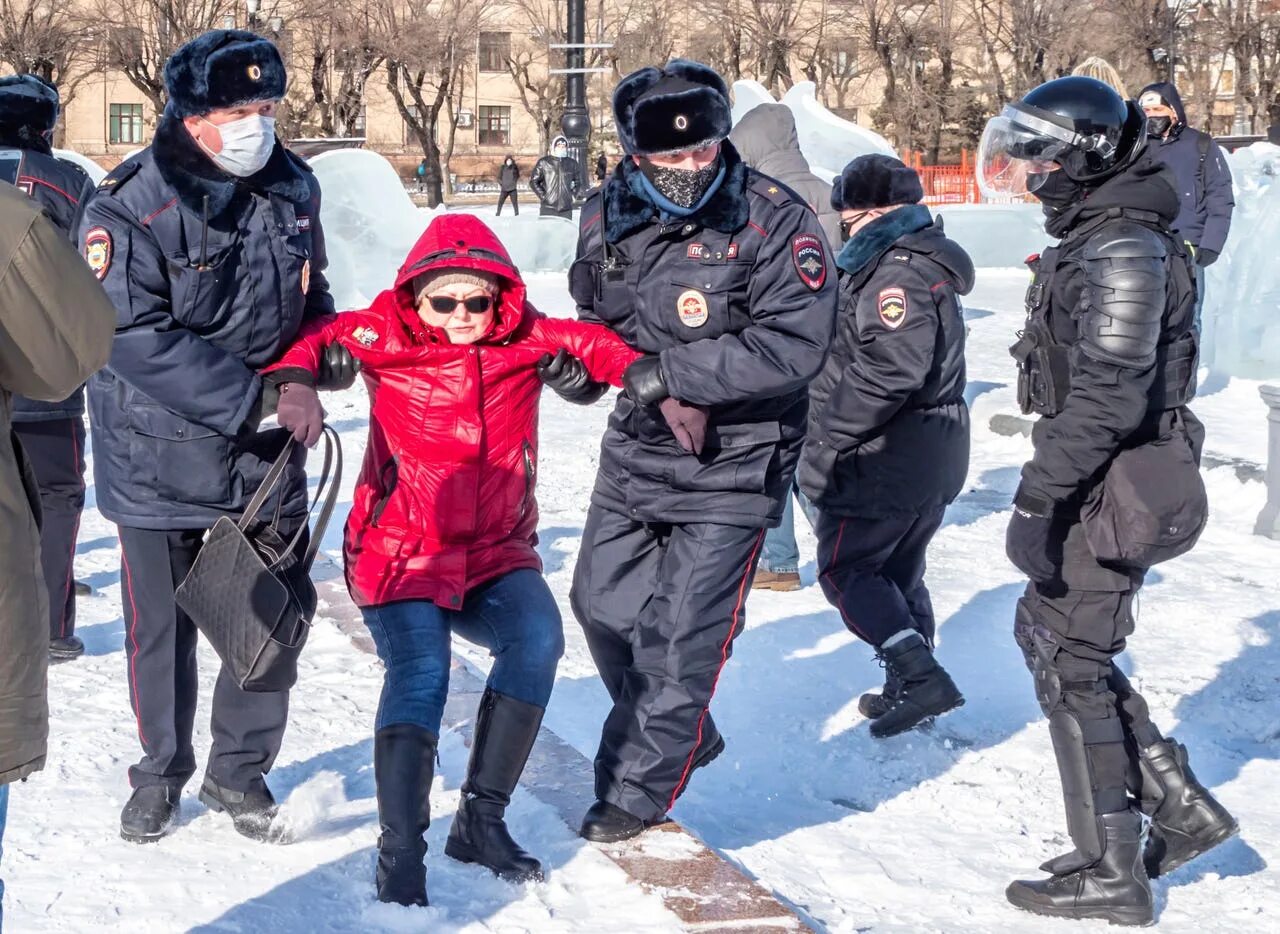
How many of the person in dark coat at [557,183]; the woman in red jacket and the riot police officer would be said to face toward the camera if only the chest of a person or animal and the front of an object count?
2

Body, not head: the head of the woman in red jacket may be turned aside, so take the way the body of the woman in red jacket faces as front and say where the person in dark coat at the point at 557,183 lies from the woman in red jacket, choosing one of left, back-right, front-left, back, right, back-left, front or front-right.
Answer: back

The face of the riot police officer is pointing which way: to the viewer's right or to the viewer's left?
to the viewer's left

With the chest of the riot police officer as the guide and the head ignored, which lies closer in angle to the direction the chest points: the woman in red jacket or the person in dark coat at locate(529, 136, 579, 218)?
the woman in red jacket

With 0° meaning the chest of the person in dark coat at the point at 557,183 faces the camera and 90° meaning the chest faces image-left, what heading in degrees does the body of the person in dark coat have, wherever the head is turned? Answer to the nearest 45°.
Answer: approximately 0°
